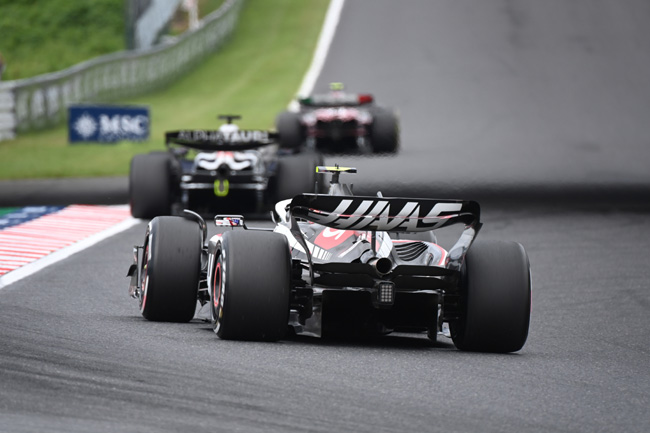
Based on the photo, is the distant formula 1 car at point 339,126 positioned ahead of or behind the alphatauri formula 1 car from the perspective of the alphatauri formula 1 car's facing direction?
ahead

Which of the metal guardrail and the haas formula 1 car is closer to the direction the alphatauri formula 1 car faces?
the metal guardrail

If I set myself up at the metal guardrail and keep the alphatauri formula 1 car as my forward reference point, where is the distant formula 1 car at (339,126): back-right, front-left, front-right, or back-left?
front-left

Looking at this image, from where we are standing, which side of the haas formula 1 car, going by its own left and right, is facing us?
back

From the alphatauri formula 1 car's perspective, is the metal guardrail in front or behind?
in front

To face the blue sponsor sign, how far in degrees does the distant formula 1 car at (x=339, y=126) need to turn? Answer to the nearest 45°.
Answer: approximately 90° to its left

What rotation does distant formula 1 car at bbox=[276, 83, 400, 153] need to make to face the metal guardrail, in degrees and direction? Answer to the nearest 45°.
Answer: approximately 45° to its left

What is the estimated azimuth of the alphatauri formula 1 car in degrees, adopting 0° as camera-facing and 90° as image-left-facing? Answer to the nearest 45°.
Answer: approximately 180°

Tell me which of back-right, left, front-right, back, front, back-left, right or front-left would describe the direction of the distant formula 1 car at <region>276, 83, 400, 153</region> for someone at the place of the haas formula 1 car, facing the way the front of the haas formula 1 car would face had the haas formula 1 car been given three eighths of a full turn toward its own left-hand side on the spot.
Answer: back-right

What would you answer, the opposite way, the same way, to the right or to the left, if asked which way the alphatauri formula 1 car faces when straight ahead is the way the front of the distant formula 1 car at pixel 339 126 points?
the same way

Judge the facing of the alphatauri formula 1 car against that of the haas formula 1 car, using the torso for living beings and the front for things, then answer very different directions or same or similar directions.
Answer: same or similar directions

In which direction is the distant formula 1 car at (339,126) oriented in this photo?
away from the camera

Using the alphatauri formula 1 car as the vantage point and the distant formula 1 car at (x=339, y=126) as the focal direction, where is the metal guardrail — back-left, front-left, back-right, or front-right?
front-left

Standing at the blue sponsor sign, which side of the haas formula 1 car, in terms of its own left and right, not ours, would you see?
front
